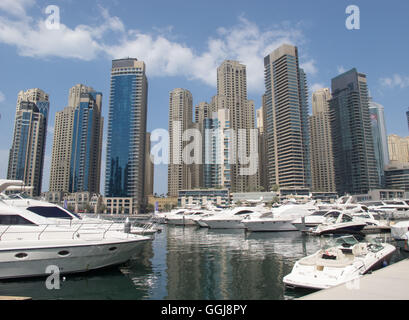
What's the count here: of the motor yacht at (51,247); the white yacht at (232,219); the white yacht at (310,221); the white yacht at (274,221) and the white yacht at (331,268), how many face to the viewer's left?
3

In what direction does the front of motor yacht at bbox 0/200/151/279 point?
to the viewer's right

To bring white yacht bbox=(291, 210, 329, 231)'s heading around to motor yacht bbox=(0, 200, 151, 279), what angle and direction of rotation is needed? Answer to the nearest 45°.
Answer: approximately 90° to its left

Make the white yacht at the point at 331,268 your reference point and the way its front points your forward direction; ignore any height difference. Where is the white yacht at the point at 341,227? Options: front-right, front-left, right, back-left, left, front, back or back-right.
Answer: front-left

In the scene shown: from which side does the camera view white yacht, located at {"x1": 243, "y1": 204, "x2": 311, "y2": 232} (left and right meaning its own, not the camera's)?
left

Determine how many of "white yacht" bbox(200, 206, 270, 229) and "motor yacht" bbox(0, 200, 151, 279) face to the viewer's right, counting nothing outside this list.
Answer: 1

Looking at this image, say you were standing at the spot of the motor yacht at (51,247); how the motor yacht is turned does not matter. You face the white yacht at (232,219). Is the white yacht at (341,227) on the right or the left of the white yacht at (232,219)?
right

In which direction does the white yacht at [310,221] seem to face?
to the viewer's left

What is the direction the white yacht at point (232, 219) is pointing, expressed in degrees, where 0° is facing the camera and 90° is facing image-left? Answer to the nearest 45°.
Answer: approximately 90°

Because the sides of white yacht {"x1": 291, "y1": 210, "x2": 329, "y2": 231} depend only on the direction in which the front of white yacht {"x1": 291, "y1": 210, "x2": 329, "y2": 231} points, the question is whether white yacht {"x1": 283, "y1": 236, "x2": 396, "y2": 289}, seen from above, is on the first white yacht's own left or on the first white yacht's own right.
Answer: on the first white yacht's own left

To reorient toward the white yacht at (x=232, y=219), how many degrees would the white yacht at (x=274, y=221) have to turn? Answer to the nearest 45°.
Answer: approximately 45° to its right

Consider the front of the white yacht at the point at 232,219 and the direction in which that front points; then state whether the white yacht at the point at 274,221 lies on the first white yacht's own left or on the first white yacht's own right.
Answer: on the first white yacht's own left

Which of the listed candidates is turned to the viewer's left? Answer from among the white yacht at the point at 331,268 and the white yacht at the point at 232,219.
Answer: the white yacht at the point at 232,219

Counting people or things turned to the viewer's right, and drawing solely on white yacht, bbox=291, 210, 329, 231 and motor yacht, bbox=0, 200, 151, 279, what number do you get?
1

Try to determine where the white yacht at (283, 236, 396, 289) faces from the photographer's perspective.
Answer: facing away from the viewer and to the right of the viewer

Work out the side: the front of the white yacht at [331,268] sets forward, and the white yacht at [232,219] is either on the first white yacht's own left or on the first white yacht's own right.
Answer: on the first white yacht's own left
